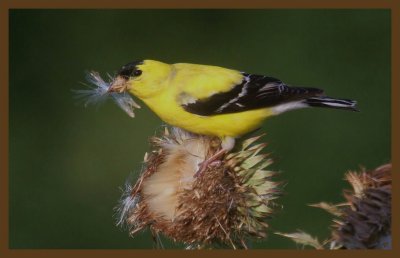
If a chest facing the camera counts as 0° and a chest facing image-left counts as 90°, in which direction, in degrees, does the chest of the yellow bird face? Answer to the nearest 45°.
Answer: approximately 90°

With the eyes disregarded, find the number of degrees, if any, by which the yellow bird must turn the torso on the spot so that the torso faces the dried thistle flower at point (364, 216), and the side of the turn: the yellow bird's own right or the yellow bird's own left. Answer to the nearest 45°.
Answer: approximately 135° to the yellow bird's own left
